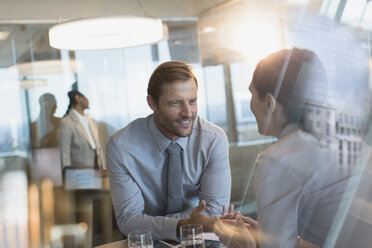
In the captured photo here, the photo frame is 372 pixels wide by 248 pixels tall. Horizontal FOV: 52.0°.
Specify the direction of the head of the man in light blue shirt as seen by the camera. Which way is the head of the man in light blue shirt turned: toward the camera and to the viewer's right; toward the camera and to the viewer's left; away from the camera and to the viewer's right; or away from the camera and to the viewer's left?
toward the camera and to the viewer's right

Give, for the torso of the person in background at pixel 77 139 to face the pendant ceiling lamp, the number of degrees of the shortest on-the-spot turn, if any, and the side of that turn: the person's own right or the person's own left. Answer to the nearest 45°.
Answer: approximately 45° to the person's own right

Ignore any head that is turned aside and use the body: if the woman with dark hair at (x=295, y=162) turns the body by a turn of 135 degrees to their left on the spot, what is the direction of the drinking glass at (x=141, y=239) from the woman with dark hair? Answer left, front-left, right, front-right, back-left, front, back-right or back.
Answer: back-right

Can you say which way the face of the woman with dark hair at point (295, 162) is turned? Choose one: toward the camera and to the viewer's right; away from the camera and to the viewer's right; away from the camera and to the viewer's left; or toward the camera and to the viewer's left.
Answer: away from the camera and to the viewer's left

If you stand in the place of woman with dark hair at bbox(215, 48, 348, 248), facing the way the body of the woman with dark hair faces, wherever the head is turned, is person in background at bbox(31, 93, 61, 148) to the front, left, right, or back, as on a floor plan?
front

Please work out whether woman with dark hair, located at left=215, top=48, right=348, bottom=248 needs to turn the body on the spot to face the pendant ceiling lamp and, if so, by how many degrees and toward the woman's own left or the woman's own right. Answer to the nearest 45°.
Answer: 0° — they already face it

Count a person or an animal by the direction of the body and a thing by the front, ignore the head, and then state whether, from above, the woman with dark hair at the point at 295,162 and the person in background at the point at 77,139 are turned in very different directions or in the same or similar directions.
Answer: very different directions

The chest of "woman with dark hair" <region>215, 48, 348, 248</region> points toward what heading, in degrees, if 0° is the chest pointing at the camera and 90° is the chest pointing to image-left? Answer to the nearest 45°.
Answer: approximately 135°

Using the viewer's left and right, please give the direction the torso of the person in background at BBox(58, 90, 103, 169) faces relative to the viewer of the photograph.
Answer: facing the viewer and to the right of the viewer

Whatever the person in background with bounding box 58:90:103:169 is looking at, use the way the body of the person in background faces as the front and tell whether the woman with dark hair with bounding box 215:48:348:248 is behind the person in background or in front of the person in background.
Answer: in front
